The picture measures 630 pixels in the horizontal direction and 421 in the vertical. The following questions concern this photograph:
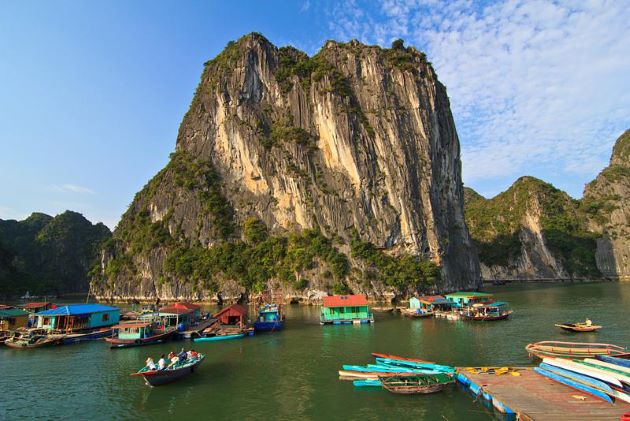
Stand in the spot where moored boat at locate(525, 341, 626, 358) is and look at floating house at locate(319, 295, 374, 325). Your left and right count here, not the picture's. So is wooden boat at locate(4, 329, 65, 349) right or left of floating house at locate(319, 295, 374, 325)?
left

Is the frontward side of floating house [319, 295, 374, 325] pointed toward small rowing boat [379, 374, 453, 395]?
yes

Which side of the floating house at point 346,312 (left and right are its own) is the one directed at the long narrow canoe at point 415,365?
front

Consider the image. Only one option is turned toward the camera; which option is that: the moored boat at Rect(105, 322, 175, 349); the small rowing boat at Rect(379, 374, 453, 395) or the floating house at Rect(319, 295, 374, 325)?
the floating house

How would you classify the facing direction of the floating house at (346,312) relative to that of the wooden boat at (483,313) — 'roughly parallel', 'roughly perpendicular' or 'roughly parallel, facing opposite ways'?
roughly perpendicular

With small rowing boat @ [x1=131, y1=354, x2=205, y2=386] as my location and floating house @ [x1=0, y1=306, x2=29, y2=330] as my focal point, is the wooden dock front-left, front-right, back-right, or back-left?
back-right
